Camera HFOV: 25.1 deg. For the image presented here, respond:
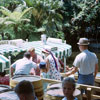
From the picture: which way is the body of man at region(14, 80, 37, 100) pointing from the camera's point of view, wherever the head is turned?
away from the camera

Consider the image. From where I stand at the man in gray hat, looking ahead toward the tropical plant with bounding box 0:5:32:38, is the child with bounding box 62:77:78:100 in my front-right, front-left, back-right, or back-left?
back-left

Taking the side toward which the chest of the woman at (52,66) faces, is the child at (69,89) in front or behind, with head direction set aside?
behind

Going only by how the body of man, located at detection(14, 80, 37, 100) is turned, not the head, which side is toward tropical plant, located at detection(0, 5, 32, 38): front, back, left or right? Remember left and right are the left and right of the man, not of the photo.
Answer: front

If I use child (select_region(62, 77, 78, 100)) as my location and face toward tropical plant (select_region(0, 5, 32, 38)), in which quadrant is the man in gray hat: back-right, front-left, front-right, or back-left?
front-right

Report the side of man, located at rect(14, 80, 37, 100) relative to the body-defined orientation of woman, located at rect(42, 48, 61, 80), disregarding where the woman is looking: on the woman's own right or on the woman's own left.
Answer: on the woman's own left

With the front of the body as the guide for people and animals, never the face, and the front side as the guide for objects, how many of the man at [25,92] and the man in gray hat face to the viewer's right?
0

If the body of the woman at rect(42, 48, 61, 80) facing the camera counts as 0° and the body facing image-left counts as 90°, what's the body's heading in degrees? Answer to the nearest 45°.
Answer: approximately 135°

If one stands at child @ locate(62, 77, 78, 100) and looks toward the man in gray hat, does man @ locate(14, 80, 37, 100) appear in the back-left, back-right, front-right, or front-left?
back-left

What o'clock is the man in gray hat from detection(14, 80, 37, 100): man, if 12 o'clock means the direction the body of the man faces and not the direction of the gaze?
The man in gray hat is roughly at 1 o'clock from the man.

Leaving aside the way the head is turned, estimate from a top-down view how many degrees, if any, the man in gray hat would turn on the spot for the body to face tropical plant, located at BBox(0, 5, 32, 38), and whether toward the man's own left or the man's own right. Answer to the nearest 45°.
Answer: approximately 45° to the man's own left

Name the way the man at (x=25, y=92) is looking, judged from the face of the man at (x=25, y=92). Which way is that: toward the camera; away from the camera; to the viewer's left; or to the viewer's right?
away from the camera
